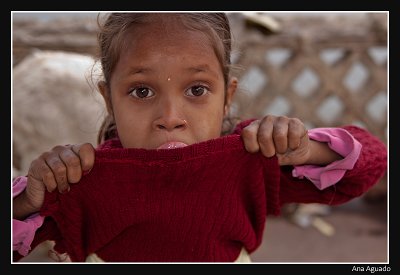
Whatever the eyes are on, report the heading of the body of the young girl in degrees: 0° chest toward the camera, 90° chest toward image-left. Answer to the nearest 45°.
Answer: approximately 0°

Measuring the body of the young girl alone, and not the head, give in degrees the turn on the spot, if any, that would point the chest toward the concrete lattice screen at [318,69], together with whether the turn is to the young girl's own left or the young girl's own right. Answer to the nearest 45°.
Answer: approximately 180°
